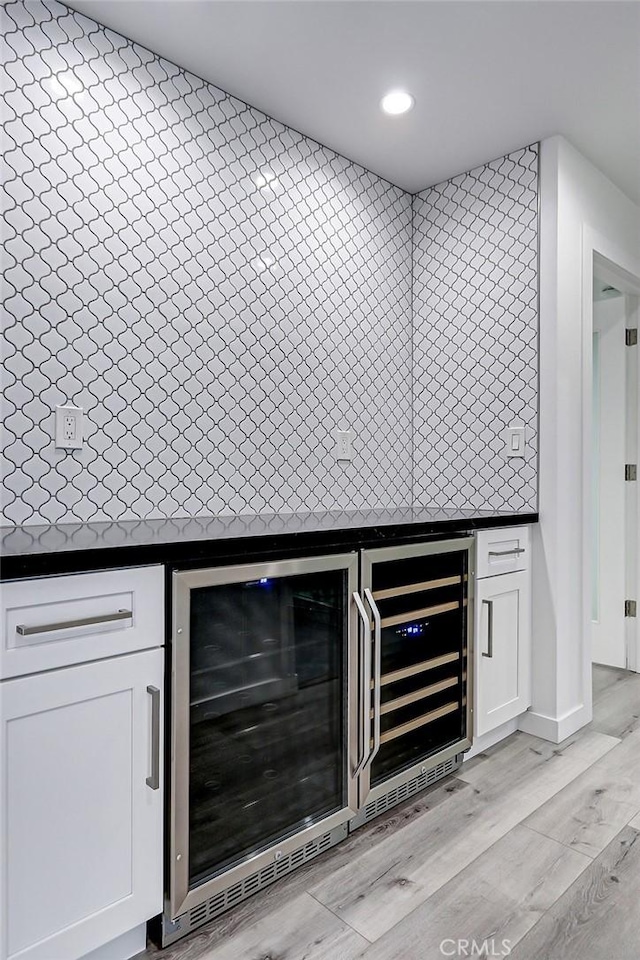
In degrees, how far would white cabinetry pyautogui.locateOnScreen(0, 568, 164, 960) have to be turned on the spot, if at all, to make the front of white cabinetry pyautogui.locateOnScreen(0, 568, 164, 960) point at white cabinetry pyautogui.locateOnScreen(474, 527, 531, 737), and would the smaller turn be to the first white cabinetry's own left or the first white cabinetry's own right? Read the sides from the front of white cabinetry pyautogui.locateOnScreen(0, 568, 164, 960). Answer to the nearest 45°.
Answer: approximately 45° to the first white cabinetry's own left

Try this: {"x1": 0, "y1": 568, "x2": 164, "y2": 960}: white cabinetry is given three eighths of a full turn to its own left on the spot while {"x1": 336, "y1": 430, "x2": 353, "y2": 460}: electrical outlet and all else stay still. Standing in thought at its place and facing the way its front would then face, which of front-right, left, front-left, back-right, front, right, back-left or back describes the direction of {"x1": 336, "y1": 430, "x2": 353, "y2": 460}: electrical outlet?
front-right

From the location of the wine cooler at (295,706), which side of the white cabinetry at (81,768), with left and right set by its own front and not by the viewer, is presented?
left

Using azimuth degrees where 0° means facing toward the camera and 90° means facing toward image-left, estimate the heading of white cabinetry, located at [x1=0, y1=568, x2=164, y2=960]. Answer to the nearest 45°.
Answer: approximately 315°

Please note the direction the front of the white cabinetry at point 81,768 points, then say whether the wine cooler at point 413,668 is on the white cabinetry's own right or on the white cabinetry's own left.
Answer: on the white cabinetry's own left
